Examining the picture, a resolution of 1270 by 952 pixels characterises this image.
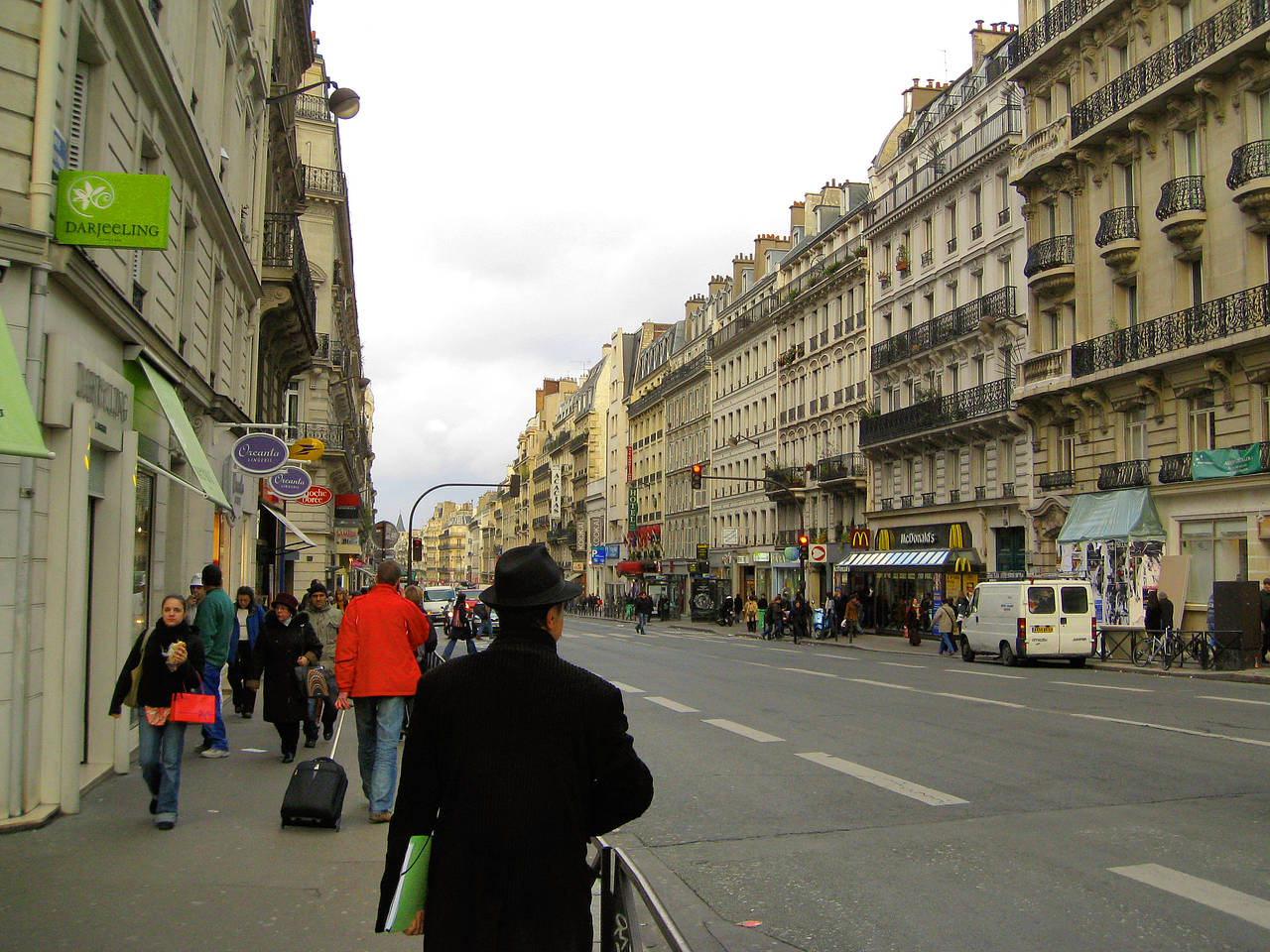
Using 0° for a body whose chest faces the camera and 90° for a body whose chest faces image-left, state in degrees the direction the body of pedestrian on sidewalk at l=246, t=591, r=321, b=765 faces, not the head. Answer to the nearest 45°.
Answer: approximately 0°

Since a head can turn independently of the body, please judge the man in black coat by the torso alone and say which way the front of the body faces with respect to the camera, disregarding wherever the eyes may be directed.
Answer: away from the camera

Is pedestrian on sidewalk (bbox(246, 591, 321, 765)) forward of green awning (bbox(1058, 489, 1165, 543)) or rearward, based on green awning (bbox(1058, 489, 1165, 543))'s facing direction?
forward

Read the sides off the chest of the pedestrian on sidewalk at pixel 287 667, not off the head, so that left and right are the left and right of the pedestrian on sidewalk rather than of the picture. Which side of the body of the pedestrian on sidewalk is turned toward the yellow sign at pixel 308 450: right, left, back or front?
back

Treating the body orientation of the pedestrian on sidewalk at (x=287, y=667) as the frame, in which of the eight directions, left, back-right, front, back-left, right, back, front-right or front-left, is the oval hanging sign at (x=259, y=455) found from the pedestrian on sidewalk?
back

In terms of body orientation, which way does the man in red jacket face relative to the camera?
away from the camera

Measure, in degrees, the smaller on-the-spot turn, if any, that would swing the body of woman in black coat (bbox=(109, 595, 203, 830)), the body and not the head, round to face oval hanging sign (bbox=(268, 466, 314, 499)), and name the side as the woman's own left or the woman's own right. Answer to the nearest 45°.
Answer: approximately 180°

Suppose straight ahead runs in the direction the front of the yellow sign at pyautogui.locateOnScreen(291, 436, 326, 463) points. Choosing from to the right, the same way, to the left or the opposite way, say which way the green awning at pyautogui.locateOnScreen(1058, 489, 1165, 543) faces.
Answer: to the right

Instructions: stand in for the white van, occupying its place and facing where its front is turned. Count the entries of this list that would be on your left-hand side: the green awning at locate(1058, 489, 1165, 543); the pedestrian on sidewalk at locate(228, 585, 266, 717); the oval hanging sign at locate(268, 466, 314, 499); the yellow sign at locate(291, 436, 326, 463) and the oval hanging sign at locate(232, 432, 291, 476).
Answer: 4

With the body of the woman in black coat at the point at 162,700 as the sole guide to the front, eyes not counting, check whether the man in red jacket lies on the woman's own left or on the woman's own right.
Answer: on the woman's own left

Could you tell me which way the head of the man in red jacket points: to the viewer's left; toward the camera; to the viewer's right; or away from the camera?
away from the camera

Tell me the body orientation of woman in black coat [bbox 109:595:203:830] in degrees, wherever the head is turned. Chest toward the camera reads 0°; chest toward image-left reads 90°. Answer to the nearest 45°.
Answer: approximately 0°

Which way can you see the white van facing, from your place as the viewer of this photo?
facing away from the viewer and to the left of the viewer

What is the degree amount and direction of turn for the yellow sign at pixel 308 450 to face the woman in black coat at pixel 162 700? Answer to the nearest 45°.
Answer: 0° — it already faces them
